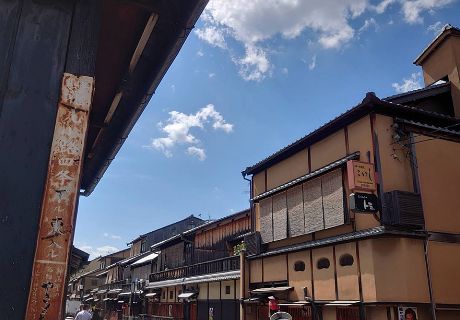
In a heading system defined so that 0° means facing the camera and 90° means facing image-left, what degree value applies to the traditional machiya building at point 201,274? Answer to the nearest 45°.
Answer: approximately 45°

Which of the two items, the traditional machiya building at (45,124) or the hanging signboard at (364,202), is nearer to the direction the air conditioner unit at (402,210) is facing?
the traditional machiya building

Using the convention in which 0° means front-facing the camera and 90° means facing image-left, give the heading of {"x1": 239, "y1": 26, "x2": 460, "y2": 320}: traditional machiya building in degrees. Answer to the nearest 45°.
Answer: approximately 45°

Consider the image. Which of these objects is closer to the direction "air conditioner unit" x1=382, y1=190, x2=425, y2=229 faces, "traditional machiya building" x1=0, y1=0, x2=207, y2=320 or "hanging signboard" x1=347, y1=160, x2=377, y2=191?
the traditional machiya building

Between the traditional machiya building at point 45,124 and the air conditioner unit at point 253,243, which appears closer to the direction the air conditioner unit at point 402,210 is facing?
the traditional machiya building
